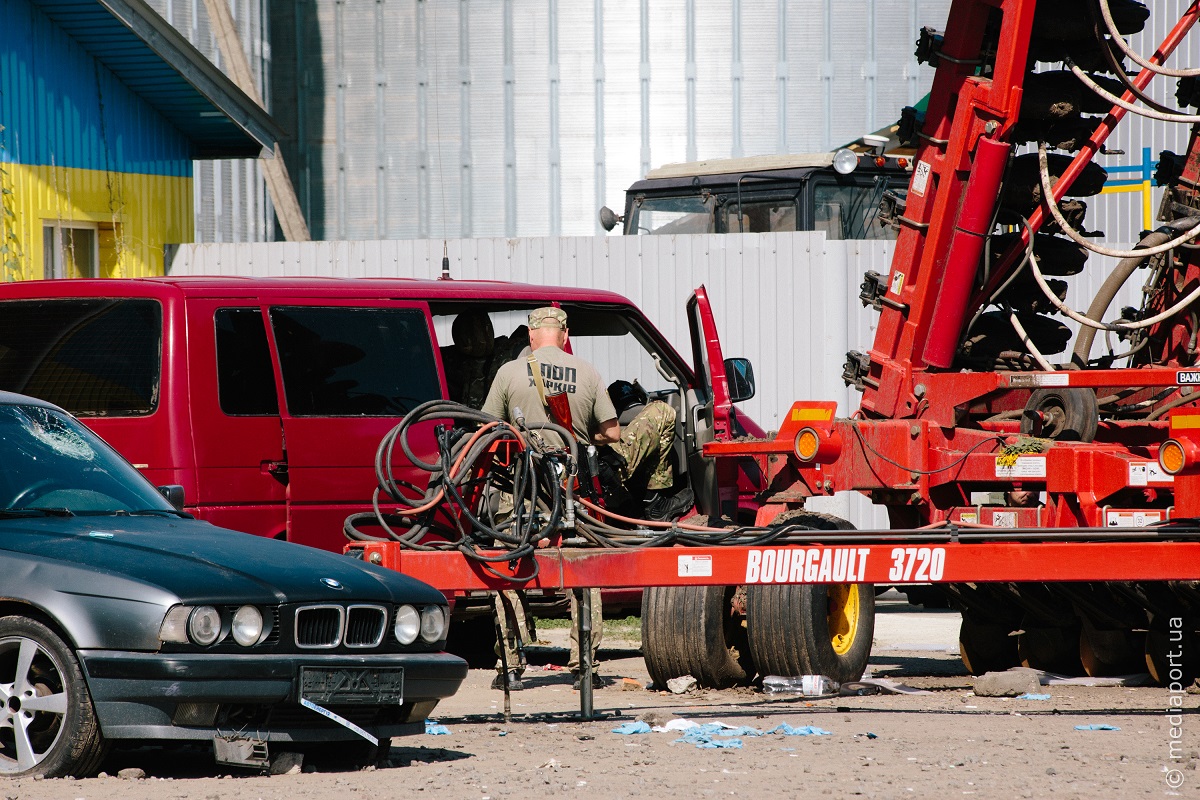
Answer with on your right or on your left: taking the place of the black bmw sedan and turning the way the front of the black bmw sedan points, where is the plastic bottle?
on your left

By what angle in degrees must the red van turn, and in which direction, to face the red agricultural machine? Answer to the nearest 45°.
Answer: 0° — it already faces it

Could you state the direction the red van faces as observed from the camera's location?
facing to the right of the viewer

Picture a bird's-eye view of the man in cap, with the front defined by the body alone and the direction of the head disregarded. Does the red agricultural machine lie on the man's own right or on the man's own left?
on the man's own right

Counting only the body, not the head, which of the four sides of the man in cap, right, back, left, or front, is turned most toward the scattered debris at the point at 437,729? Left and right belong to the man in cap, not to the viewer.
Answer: back

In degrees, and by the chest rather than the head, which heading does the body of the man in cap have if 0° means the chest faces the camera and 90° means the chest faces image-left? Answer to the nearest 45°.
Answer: approximately 180°

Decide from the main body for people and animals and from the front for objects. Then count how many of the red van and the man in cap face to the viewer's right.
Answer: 1

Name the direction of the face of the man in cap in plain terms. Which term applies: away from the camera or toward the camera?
away from the camera
